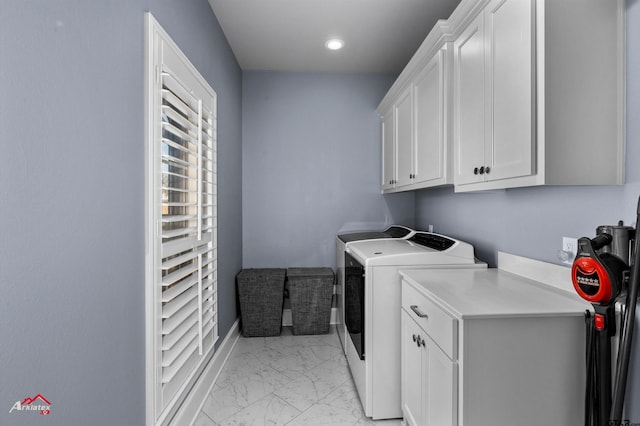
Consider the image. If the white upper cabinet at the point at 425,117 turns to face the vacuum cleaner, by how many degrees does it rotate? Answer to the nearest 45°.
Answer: approximately 135° to its left

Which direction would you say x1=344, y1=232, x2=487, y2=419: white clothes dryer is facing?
to the viewer's left

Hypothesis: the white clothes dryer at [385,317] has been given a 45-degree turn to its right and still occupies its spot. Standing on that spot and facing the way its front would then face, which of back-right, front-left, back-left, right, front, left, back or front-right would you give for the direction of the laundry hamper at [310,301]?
front

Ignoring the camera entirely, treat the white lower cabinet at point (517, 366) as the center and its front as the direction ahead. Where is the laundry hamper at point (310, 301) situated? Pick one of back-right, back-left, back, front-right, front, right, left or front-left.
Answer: right

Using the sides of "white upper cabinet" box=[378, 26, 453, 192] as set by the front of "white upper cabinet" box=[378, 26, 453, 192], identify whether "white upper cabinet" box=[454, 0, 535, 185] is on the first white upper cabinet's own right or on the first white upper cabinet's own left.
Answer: on the first white upper cabinet's own left

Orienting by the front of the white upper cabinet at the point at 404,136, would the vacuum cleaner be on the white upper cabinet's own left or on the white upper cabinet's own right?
on the white upper cabinet's own left

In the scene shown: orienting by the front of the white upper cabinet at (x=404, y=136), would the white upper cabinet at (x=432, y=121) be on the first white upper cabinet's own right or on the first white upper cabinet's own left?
on the first white upper cabinet's own left

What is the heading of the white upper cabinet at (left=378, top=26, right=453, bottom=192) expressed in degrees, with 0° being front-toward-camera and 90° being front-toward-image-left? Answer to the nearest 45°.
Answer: approximately 90°

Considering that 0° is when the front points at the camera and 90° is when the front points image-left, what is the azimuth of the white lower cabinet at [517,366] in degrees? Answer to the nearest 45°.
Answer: approximately 45°

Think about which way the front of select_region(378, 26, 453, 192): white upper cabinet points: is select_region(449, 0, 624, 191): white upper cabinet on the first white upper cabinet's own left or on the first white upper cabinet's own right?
on the first white upper cabinet's own left

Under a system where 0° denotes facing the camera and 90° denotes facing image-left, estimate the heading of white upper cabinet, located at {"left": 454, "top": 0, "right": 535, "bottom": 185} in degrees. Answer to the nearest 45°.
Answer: approximately 45°

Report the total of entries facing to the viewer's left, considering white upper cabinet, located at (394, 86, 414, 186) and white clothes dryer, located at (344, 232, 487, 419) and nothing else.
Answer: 2
